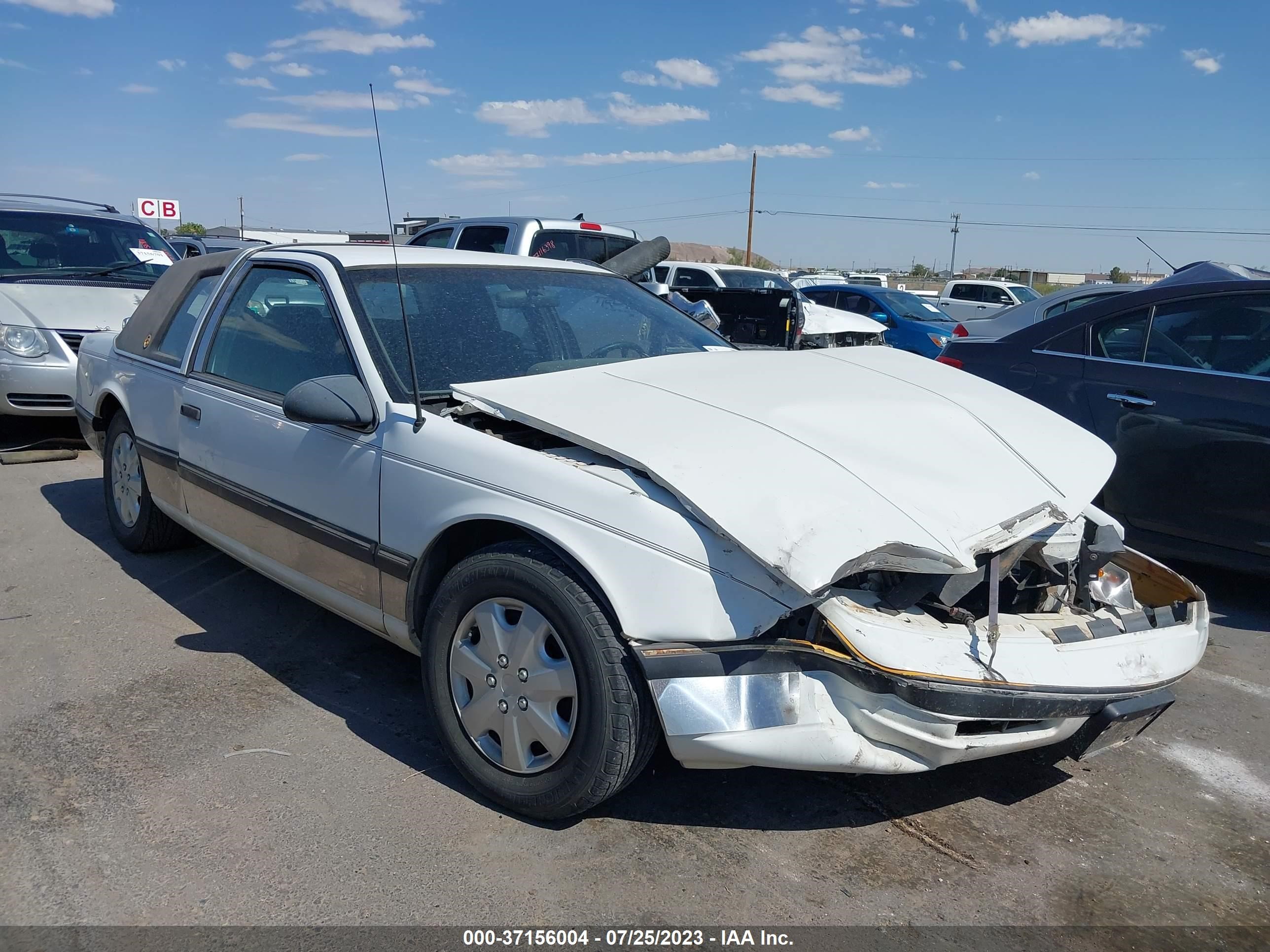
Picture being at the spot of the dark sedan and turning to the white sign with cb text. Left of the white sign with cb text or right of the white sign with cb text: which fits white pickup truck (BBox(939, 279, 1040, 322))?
right

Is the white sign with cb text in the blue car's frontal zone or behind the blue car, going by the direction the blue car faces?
behind

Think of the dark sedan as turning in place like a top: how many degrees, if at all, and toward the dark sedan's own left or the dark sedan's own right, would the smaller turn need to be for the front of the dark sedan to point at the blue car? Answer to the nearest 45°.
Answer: approximately 135° to the dark sedan's own left

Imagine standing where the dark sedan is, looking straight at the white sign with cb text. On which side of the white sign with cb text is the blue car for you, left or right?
right

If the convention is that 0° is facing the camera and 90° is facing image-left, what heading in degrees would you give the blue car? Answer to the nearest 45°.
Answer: approximately 315°

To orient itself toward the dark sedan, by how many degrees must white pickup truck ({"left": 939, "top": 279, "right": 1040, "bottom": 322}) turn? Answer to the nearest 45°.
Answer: approximately 45° to its right

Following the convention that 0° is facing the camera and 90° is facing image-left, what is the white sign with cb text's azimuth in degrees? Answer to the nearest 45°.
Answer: approximately 0°
